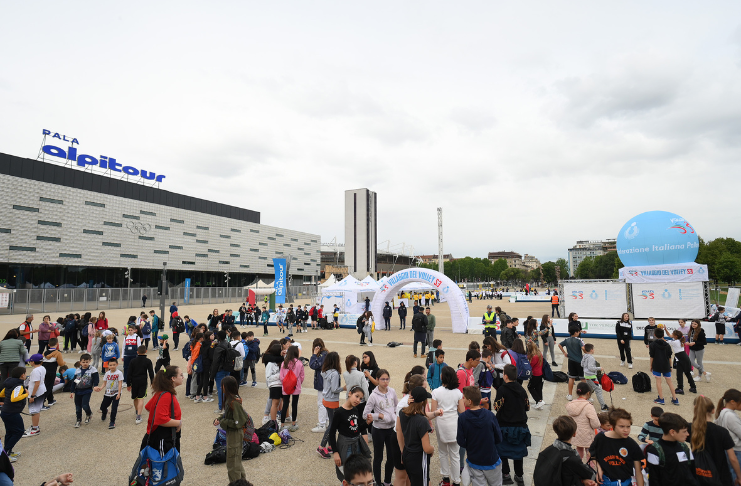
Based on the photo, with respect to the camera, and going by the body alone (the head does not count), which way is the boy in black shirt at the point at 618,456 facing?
toward the camera

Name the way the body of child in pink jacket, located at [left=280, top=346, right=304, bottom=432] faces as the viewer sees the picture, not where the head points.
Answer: away from the camera

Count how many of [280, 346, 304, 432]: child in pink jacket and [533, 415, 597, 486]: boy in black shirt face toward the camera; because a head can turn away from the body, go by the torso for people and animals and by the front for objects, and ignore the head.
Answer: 0

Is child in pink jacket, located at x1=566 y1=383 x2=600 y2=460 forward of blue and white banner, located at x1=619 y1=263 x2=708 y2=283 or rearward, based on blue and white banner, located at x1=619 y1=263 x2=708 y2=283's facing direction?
forward

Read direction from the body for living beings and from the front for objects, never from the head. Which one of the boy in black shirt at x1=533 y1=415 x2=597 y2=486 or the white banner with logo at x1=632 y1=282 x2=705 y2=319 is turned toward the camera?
the white banner with logo

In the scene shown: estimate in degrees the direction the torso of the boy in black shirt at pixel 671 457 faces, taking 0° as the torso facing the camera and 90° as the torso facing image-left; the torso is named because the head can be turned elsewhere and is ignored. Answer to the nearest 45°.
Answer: approximately 315°

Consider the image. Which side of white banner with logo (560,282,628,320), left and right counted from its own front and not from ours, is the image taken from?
front

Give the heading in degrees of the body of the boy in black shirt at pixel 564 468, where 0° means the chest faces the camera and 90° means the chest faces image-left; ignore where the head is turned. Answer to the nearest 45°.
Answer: approximately 225°

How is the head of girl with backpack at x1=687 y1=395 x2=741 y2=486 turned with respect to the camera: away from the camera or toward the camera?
away from the camera

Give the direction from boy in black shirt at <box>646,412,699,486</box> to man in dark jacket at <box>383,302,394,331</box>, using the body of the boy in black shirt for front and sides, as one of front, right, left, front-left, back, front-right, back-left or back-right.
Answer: back

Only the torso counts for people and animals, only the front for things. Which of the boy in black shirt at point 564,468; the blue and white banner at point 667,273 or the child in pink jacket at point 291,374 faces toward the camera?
the blue and white banner

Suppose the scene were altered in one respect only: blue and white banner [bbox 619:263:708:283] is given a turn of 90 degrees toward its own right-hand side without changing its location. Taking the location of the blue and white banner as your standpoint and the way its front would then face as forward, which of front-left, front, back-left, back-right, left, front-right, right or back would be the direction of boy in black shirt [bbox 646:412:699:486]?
left

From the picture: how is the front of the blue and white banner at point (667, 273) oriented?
toward the camera
